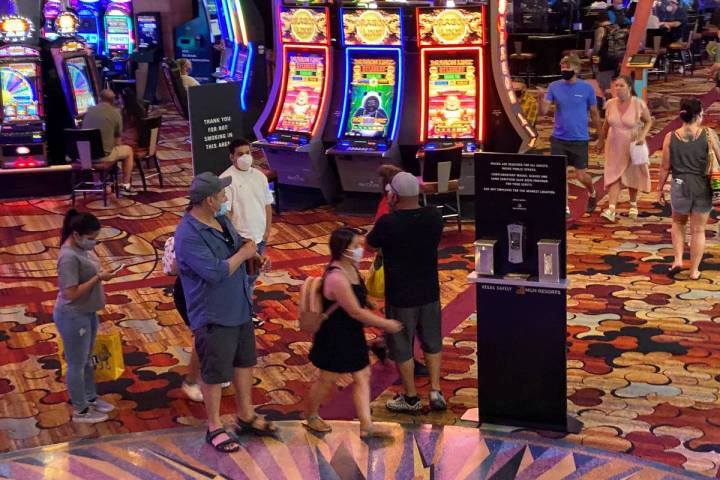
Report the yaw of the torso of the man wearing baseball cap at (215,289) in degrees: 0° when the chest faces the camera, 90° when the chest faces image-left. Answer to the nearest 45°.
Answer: approximately 315°

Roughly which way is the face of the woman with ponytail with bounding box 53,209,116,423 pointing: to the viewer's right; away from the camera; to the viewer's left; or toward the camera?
to the viewer's right

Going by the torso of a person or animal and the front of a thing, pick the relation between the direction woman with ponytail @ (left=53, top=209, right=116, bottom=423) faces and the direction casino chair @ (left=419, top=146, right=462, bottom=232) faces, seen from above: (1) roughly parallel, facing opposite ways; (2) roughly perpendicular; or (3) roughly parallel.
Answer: roughly perpendicular

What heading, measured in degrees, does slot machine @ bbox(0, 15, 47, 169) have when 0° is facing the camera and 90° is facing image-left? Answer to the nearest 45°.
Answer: approximately 0°

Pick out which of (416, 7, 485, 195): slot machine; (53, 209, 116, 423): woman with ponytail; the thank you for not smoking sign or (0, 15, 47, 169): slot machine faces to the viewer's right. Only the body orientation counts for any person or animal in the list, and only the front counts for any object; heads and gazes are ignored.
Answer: the woman with ponytail

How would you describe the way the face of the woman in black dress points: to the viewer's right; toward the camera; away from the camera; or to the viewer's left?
to the viewer's right

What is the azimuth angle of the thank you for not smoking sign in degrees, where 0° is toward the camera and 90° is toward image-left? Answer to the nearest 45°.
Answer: approximately 0°

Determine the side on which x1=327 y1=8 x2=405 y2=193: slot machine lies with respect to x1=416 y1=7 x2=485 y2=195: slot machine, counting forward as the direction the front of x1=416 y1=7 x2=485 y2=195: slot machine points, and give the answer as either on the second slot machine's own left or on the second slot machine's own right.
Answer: on the second slot machine's own right

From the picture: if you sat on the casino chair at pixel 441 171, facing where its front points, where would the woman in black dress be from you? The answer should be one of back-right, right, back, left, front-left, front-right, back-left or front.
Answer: back

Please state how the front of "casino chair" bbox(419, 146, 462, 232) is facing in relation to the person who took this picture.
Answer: facing away from the viewer
